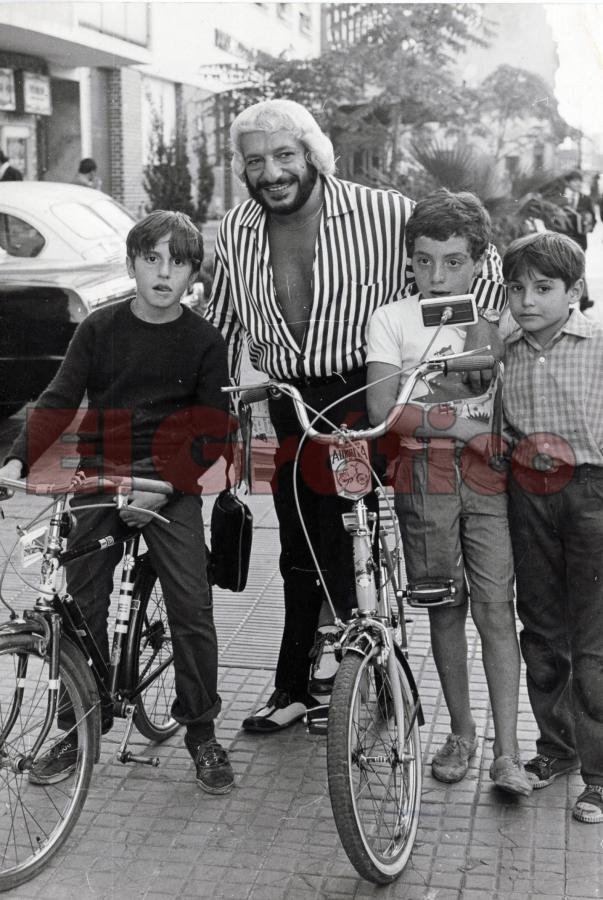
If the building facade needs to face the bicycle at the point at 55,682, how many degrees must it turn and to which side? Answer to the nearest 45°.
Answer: approximately 45° to its right

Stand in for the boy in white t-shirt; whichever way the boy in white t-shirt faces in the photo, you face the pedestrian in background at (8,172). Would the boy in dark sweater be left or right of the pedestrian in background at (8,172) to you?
left

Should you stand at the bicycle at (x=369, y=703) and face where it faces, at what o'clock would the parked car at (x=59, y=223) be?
The parked car is roughly at 5 o'clock from the bicycle.

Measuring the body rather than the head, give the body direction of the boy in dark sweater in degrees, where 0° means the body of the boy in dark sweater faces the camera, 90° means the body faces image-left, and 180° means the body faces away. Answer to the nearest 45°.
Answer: approximately 0°

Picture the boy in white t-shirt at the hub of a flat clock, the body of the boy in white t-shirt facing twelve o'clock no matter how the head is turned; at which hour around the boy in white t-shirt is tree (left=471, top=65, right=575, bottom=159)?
The tree is roughly at 6 o'clock from the boy in white t-shirt.

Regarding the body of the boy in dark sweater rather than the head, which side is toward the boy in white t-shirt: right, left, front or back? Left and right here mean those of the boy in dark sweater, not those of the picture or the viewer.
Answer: left

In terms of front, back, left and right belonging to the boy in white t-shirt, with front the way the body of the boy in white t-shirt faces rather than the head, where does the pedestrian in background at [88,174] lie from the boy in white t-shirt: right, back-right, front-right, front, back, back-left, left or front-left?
back-right

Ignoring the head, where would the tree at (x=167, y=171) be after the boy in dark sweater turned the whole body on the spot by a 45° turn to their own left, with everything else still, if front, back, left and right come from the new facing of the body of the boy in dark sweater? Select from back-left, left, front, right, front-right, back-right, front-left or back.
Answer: back-left

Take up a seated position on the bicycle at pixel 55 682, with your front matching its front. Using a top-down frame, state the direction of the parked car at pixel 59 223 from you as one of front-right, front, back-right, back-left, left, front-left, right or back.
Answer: back-right

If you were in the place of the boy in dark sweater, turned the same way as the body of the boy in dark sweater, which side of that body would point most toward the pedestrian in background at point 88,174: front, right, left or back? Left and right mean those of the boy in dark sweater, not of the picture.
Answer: back
